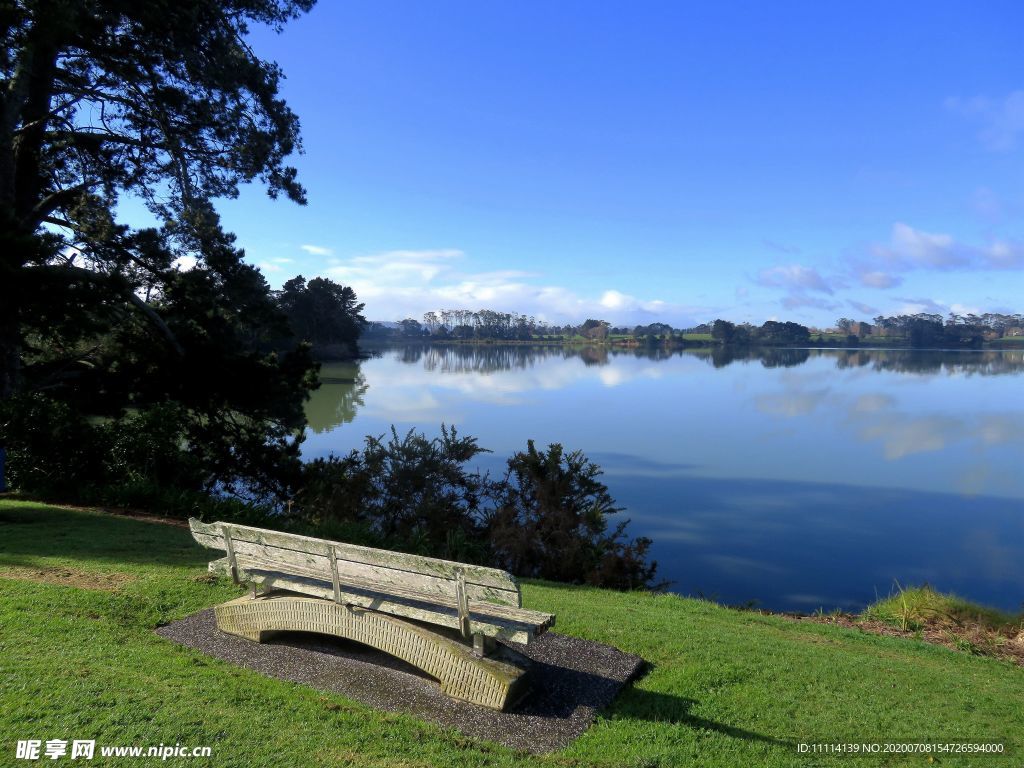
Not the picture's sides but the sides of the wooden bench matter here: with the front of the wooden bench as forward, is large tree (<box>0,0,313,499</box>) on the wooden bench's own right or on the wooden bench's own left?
on the wooden bench's own left

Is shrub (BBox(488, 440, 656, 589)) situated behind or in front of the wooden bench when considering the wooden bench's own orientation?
in front

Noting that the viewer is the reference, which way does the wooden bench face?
facing away from the viewer and to the right of the viewer

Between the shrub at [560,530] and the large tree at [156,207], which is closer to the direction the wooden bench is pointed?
the shrub
